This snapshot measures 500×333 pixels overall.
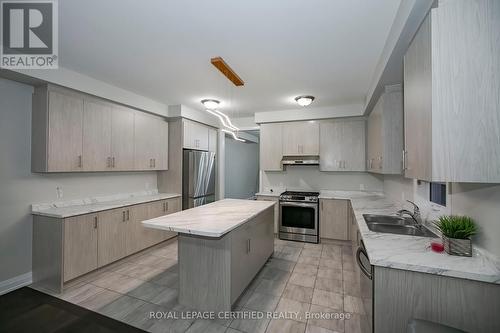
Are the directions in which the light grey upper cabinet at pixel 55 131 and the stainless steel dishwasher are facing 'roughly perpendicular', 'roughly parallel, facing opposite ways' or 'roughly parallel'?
roughly parallel, facing opposite ways

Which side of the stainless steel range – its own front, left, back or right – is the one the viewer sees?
front

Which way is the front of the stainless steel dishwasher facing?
to the viewer's left

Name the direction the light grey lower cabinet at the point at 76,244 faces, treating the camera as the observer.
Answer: facing the viewer and to the right of the viewer

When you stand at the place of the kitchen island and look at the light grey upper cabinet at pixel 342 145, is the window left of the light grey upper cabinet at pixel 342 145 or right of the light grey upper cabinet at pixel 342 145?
right

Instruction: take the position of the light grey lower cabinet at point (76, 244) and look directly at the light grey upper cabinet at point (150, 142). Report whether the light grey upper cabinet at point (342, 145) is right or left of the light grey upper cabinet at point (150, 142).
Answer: right

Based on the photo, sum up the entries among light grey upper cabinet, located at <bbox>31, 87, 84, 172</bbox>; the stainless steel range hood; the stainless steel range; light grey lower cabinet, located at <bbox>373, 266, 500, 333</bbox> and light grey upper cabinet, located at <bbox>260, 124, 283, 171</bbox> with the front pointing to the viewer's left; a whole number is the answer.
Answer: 1

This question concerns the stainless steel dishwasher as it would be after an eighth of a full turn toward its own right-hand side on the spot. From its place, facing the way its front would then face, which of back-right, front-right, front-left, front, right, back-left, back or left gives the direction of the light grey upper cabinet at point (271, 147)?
front

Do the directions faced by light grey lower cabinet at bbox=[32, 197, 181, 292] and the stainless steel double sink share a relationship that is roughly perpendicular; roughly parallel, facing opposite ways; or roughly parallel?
roughly parallel, facing opposite ways

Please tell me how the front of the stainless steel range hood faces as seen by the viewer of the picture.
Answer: facing the viewer

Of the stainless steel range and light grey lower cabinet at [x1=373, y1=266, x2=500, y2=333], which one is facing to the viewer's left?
the light grey lower cabinet

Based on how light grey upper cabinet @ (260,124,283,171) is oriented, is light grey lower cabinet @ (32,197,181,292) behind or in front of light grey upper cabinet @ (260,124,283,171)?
in front

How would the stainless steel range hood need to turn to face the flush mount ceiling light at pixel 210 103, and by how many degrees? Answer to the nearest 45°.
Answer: approximately 45° to its right

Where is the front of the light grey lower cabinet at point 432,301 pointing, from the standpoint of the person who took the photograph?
facing to the left of the viewer
